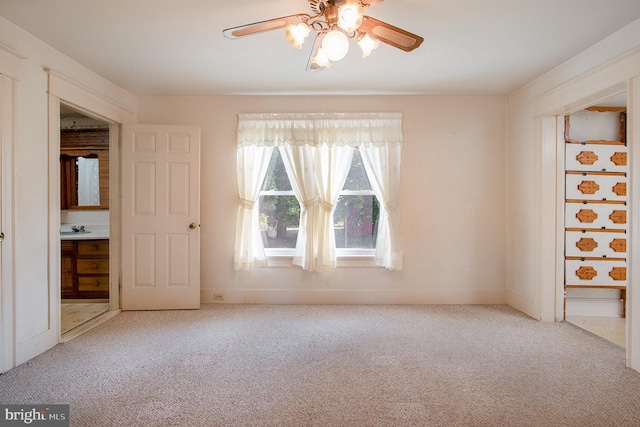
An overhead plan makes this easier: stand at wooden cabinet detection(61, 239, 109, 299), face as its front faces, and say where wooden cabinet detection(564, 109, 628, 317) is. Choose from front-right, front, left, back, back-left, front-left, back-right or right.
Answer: front-left

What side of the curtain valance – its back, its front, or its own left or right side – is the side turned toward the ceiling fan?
front

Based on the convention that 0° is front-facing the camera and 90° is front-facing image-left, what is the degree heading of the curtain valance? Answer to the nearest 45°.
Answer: approximately 0°

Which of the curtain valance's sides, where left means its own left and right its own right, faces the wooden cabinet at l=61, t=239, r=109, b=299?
right

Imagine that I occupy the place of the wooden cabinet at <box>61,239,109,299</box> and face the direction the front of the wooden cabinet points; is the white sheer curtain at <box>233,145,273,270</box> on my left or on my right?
on my left

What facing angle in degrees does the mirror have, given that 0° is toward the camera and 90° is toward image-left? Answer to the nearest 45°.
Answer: approximately 0°
